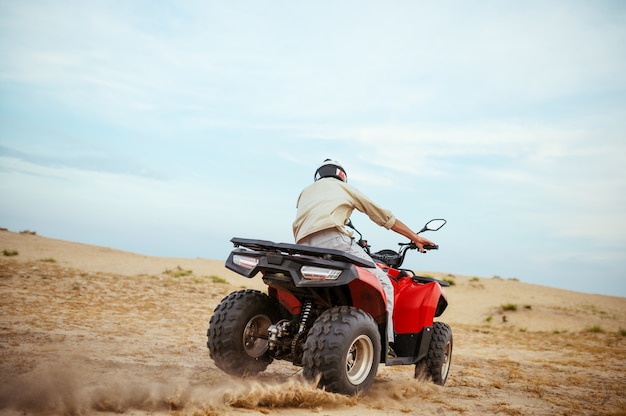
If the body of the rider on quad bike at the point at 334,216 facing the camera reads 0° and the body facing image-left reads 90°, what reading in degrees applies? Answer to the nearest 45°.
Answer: approximately 225°

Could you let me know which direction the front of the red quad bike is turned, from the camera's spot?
facing away from the viewer and to the right of the viewer
